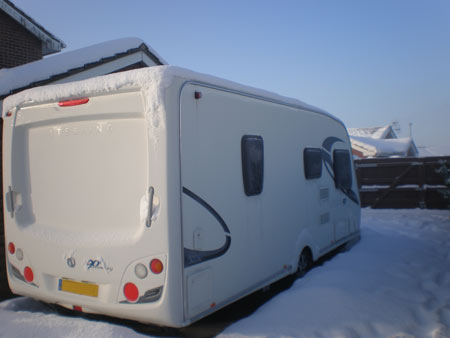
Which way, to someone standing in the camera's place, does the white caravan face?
facing away from the viewer and to the right of the viewer

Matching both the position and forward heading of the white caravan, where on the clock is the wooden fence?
The wooden fence is roughly at 12 o'clock from the white caravan.
